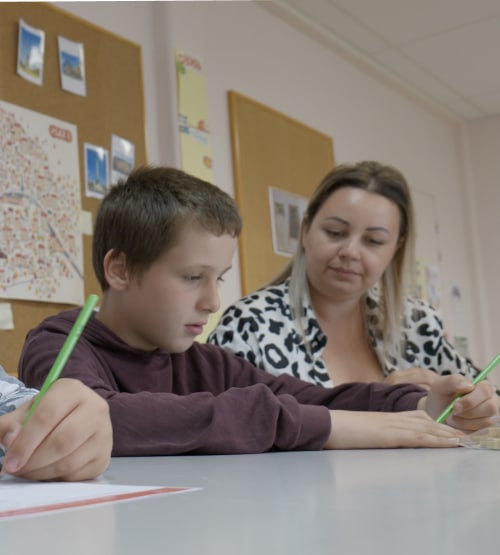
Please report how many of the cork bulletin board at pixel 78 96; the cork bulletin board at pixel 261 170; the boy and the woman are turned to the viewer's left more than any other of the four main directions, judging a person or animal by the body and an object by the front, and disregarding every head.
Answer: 0

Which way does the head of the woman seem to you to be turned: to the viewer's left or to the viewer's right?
to the viewer's left

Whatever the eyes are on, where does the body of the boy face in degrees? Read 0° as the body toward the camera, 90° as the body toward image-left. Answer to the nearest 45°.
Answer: approximately 315°

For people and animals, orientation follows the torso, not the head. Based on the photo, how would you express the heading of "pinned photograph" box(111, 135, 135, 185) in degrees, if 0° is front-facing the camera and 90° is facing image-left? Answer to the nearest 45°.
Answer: approximately 315°

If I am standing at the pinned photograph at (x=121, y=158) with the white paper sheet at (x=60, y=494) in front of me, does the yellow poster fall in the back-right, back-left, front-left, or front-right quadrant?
back-left

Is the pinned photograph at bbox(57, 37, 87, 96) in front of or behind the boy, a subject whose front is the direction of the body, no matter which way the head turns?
behind

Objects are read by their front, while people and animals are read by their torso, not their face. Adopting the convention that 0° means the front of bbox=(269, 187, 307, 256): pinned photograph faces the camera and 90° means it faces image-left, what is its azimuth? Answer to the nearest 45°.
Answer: approximately 315°

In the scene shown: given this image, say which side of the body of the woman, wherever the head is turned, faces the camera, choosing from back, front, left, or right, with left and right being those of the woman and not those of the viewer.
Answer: front

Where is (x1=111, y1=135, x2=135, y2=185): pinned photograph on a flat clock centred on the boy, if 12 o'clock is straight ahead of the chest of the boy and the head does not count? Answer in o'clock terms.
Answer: The pinned photograph is roughly at 7 o'clock from the boy.

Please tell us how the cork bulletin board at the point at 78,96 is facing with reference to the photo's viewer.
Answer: facing the viewer and to the right of the viewer

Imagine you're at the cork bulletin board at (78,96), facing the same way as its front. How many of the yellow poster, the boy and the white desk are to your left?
1

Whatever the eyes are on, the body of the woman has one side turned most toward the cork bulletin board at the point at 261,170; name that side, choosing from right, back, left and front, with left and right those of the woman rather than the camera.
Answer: back

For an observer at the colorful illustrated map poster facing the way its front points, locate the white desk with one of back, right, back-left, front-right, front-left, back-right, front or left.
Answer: front-right
